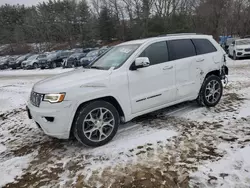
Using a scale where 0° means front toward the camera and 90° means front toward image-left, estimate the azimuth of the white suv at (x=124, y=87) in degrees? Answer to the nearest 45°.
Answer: approximately 45°

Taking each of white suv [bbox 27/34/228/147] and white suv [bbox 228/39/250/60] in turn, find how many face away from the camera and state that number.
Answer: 0

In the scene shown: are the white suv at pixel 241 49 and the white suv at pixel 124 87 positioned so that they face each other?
no

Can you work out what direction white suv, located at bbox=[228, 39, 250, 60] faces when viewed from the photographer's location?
facing the viewer and to the right of the viewer

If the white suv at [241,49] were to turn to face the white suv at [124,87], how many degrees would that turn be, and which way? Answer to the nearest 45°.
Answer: approximately 45° to its right

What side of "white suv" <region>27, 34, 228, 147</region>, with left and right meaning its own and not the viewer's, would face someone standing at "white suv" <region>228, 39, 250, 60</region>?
back
